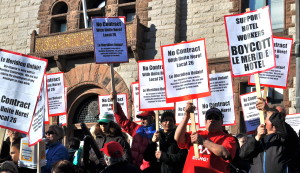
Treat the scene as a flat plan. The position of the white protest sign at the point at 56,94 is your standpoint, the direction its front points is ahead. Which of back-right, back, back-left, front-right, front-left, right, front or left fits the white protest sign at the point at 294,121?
front-left

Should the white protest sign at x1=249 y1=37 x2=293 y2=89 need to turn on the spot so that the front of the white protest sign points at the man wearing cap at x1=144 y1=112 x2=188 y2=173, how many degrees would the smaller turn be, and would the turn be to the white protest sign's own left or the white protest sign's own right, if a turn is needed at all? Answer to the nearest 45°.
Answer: approximately 45° to the white protest sign's own right

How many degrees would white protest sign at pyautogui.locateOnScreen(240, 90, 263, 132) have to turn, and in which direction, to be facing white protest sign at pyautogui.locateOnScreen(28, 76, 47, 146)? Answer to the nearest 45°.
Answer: approximately 45° to its right

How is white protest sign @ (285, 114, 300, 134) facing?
toward the camera

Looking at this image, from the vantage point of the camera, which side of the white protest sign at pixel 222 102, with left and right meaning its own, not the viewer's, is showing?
front

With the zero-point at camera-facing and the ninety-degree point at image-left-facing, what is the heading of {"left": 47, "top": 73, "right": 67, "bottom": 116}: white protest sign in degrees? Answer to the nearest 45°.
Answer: approximately 0°

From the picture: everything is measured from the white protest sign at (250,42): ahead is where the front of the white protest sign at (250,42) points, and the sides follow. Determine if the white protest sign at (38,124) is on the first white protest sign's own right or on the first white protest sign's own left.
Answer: on the first white protest sign's own right

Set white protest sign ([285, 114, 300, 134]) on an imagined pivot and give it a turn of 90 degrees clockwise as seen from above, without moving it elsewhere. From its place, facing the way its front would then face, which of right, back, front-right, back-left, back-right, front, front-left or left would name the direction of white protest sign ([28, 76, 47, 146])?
front-left
